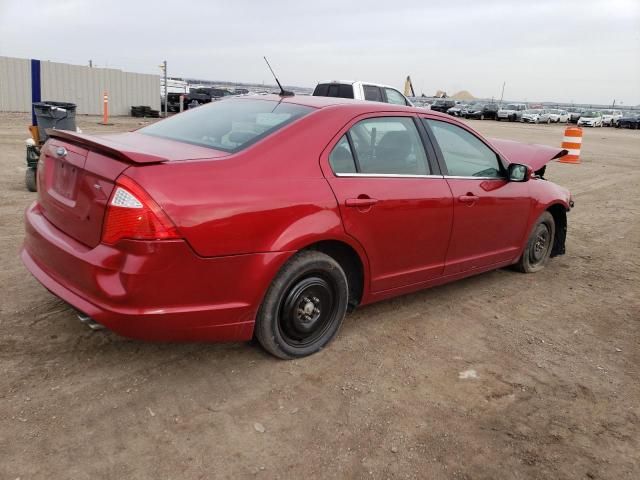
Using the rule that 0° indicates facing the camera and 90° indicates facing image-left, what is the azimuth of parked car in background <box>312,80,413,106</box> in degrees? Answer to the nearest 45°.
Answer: approximately 270°

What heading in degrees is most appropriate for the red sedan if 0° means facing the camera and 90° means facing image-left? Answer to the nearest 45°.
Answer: approximately 225°

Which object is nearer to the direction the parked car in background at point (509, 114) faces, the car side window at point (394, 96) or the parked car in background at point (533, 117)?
the car side window

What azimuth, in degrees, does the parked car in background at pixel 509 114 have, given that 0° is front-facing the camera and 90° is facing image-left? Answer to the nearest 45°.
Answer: approximately 45°

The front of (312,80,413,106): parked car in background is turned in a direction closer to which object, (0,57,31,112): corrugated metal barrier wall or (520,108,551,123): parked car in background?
the parked car in background

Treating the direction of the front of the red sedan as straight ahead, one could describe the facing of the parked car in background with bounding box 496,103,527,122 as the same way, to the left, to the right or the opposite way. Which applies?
the opposite way
